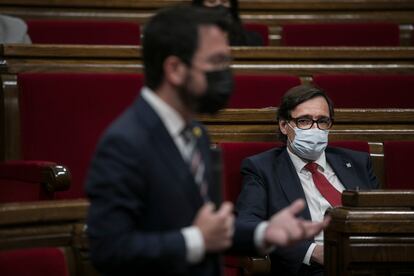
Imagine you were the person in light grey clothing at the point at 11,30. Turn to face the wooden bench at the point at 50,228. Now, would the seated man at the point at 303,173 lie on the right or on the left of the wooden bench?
left

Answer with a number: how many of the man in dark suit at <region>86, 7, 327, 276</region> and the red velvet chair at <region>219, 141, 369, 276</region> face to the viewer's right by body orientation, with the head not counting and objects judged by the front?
1

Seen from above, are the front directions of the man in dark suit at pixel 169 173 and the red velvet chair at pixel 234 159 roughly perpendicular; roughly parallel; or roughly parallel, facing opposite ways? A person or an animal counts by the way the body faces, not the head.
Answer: roughly perpendicular

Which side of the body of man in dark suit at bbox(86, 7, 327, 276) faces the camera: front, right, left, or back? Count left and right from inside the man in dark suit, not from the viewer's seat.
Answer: right

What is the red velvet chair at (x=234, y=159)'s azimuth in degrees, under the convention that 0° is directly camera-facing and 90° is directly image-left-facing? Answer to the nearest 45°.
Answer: approximately 0°
